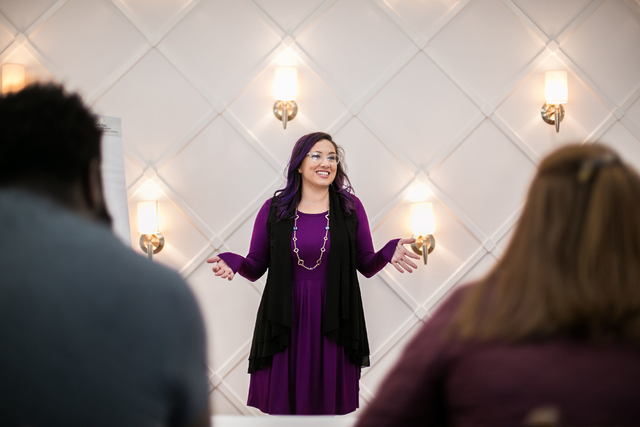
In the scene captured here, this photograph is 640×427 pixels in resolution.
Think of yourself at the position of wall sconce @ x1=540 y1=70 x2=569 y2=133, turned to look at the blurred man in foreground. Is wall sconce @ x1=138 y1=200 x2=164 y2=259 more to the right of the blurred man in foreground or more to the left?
right

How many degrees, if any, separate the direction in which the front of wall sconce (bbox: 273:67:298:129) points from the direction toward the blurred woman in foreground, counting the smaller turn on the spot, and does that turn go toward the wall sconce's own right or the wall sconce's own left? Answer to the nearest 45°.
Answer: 0° — it already faces them

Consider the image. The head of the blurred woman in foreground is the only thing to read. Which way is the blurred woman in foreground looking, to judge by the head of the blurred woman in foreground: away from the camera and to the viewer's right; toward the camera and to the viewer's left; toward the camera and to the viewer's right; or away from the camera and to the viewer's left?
away from the camera and to the viewer's left

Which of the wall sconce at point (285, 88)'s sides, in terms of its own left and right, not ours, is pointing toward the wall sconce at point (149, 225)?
right

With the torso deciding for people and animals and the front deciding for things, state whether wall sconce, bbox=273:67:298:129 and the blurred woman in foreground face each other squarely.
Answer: yes

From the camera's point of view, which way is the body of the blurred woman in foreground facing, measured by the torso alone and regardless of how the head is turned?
away from the camera

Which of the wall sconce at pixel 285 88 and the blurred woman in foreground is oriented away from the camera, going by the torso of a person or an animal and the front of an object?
the blurred woman in foreground

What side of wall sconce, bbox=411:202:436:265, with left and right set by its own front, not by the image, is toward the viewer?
front

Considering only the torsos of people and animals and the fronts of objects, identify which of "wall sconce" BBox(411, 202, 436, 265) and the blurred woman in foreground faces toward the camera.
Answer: the wall sconce

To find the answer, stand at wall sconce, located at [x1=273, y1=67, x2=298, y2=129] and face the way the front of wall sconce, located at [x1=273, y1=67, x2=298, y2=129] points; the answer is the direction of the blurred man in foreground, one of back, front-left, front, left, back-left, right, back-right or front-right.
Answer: front

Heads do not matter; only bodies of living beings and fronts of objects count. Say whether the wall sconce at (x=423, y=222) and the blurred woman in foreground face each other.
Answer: yes

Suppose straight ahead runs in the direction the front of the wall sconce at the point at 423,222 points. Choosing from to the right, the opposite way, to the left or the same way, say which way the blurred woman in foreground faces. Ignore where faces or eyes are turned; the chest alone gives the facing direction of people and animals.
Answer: the opposite way

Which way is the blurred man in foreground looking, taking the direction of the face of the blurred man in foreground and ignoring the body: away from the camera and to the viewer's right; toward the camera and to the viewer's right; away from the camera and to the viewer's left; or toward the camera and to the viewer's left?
away from the camera and to the viewer's right

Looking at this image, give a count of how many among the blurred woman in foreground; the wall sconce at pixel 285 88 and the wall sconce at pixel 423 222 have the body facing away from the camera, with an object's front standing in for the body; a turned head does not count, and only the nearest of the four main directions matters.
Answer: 1

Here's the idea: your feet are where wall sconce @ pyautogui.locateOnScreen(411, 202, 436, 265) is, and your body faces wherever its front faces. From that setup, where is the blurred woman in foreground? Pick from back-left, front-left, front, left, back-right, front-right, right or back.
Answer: front

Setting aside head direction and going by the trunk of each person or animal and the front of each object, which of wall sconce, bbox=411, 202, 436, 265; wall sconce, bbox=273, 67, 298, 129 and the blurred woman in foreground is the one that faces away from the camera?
the blurred woman in foreground

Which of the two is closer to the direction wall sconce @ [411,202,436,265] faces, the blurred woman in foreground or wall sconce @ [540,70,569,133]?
the blurred woman in foreground

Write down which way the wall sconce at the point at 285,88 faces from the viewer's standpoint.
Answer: facing the viewer
